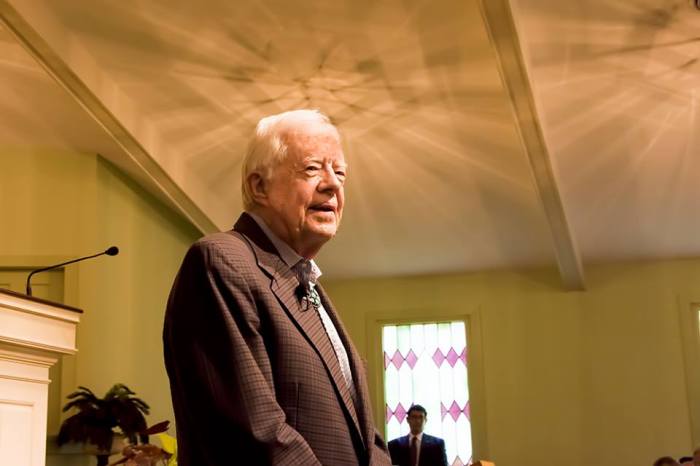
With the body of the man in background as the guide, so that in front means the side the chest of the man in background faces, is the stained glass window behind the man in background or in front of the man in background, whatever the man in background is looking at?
behind

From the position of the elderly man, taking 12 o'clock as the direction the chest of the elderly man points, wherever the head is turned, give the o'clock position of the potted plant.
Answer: The potted plant is roughly at 7 o'clock from the elderly man.

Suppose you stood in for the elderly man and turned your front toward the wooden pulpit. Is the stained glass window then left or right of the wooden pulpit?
right

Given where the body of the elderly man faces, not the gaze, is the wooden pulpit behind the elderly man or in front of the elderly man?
behind

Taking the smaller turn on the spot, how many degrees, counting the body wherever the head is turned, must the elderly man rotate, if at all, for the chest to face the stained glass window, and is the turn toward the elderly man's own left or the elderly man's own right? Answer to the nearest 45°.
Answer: approximately 135° to the elderly man's own left

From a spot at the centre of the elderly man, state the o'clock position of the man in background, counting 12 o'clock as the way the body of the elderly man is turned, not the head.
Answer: The man in background is roughly at 8 o'clock from the elderly man.

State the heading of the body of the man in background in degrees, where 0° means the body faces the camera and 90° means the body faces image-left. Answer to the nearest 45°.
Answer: approximately 0°

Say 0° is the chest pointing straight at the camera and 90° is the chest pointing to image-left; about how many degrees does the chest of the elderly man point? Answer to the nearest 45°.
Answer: approximately 315°

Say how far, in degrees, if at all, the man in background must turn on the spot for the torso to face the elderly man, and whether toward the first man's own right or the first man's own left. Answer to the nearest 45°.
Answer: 0° — they already face them
